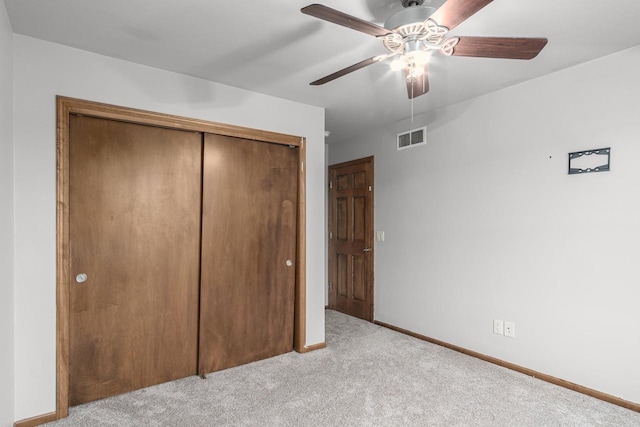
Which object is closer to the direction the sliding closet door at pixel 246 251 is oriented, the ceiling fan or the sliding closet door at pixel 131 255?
the ceiling fan

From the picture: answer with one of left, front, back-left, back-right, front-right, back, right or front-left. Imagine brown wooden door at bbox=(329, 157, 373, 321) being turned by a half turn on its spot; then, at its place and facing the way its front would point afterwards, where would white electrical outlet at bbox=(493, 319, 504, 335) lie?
right

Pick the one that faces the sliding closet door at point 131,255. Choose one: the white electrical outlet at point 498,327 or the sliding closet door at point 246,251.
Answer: the white electrical outlet

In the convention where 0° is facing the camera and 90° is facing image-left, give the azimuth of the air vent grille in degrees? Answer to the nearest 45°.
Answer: approximately 45°

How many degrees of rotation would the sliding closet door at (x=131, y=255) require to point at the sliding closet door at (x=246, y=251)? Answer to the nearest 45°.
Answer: approximately 45° to its left

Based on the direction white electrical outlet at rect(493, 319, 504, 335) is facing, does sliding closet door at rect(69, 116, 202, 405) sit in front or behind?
in front

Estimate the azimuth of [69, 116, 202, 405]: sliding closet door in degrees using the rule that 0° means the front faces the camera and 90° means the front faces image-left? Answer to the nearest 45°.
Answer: approximately 315°

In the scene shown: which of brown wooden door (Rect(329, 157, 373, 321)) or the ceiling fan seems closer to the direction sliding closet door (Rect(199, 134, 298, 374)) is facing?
the ceiling fan

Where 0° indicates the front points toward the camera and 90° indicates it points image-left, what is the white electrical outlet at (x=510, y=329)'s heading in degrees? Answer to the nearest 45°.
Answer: approximately 45°

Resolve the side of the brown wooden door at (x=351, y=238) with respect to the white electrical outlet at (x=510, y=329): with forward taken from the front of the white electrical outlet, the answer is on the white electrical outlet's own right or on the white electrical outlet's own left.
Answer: on the white electrical outlet's own right

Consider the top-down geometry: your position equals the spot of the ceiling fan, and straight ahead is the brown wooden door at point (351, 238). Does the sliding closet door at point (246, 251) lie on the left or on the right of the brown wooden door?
left

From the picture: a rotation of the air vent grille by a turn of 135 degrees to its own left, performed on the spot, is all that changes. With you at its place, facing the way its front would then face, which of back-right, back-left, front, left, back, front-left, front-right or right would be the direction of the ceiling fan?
right

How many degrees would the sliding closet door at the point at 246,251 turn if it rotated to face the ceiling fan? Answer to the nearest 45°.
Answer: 0° — it already faces it
